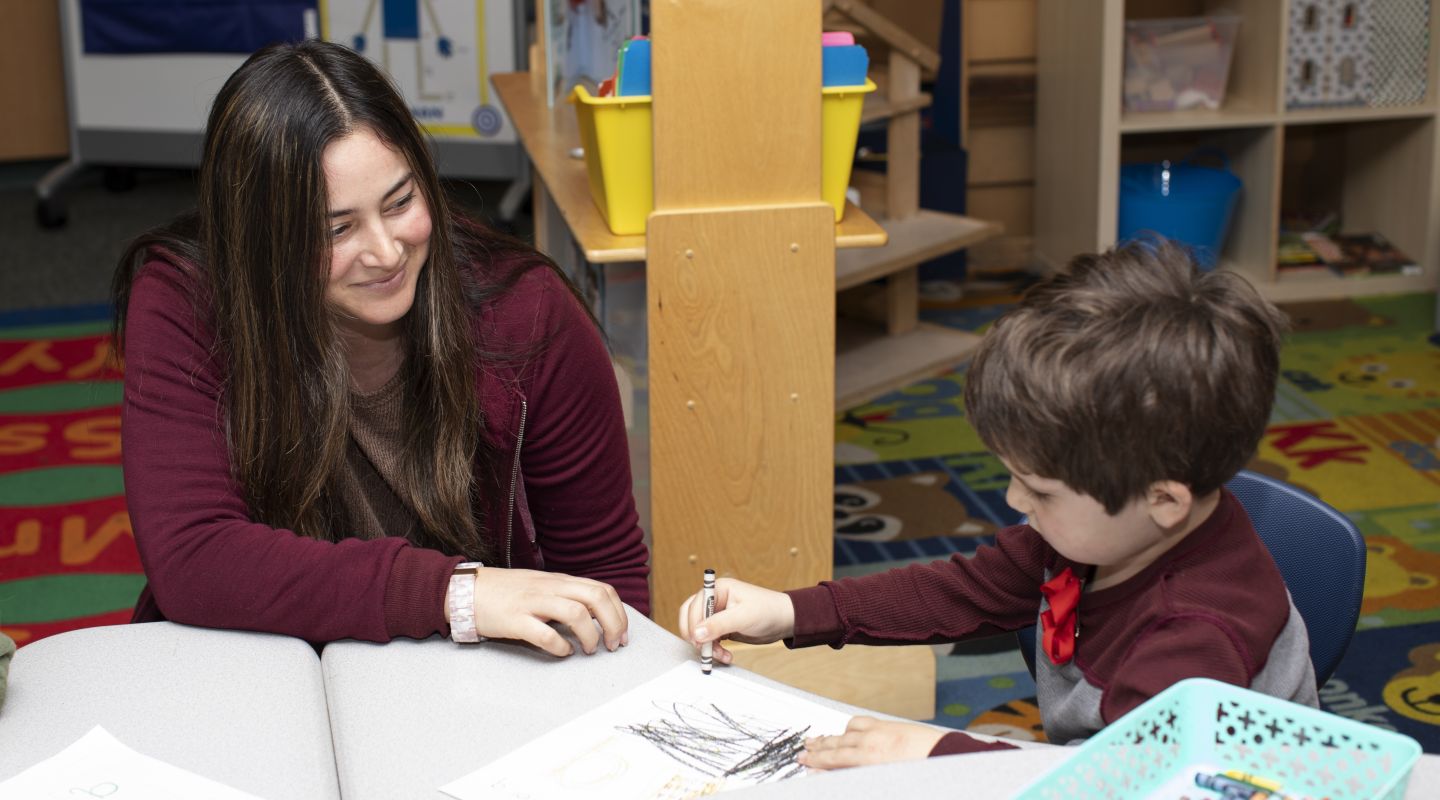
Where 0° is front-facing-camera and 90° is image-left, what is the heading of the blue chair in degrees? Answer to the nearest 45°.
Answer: approximately 45°

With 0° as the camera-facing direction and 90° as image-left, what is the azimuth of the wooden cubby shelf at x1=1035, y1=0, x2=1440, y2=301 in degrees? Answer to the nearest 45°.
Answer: approximately 315°

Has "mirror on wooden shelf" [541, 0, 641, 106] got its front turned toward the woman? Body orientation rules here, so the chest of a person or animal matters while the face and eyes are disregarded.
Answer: yes

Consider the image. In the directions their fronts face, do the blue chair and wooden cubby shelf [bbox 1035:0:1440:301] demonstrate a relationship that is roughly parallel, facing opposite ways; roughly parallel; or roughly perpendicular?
roughly perpendicular

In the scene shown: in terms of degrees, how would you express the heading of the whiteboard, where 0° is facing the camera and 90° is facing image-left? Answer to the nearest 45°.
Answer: approximately 0°

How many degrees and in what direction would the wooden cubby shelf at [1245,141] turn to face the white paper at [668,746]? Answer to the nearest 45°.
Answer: approximately 45° to its right

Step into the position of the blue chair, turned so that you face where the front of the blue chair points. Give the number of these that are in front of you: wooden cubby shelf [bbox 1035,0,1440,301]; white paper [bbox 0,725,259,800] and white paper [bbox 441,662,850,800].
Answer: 2

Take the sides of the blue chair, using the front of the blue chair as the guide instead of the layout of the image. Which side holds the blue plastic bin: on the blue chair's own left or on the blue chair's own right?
on the blue chair's own right

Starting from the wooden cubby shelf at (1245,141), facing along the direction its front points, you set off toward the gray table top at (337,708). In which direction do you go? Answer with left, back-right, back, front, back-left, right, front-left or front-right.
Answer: front-right

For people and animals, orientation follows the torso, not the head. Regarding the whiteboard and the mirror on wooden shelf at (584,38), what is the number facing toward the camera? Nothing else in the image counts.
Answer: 2
